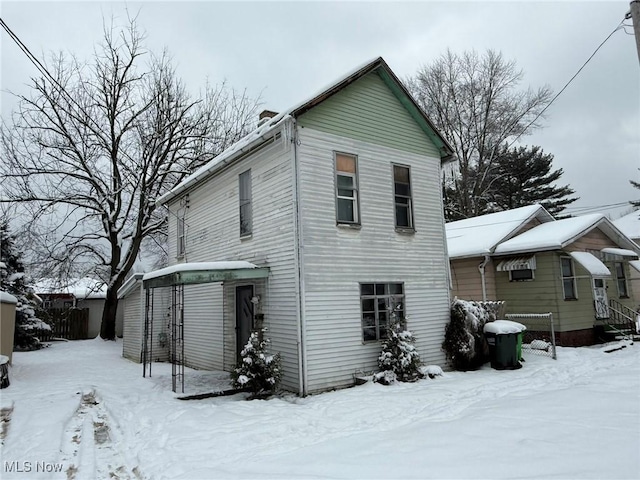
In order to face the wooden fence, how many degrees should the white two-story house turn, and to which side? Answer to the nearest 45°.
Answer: approximately 180°

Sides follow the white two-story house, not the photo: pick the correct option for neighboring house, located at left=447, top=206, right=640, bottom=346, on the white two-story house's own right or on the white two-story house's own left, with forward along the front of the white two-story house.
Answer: on the white two-story house's own left

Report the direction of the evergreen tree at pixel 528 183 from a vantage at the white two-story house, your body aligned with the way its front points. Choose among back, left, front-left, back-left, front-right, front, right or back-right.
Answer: left

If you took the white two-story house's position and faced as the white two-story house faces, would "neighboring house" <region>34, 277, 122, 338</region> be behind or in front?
behind

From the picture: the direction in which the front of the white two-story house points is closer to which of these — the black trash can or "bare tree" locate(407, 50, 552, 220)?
the black trash can

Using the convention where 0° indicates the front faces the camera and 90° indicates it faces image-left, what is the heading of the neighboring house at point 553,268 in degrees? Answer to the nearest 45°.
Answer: approximately 315°

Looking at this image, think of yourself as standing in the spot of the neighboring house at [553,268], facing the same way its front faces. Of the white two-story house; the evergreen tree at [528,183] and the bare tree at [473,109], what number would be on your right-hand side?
1

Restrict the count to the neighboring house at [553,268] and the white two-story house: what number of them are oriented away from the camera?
0

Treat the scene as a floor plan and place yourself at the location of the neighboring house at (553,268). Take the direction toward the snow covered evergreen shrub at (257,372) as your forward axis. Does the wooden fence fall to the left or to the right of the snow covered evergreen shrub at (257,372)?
right

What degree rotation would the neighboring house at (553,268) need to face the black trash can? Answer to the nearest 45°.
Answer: approximately 45° to its right

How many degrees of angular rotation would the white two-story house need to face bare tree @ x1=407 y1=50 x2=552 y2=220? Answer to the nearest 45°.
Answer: approximately 90° to its left
